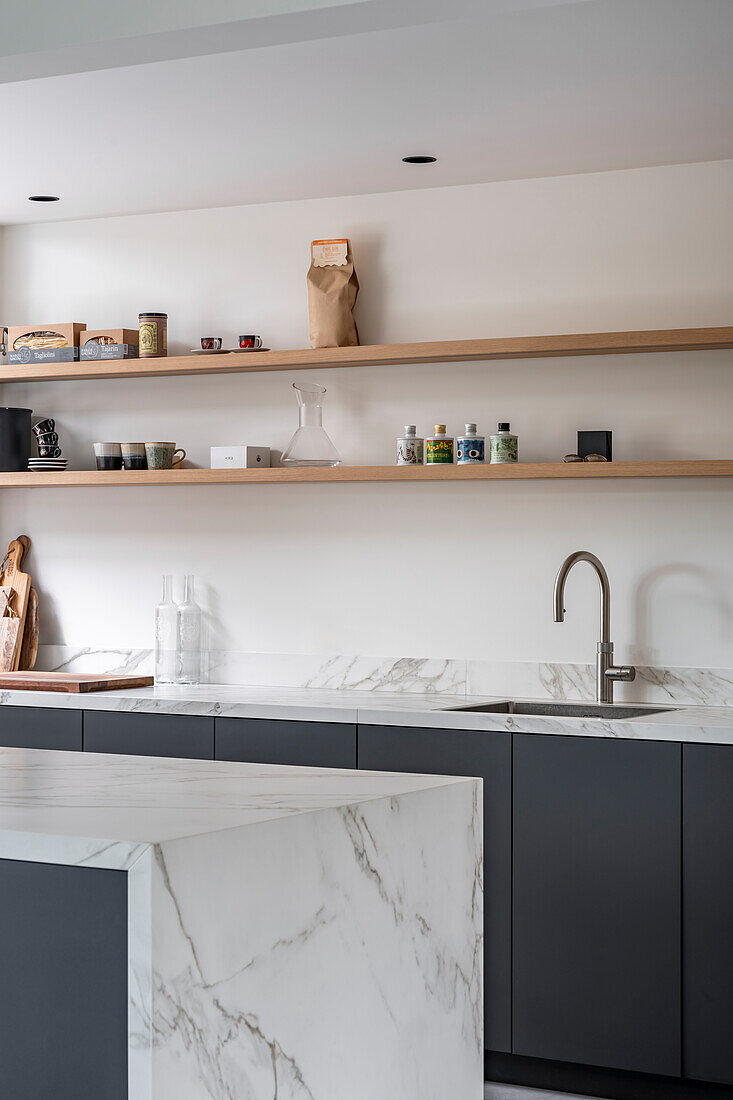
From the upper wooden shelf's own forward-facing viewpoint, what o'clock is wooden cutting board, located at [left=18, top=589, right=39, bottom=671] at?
The wooden cutting board is roughly at 4 o'clock from the upper wooden shelf.

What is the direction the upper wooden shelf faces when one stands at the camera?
facing the viewer

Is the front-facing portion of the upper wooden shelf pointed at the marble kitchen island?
yes

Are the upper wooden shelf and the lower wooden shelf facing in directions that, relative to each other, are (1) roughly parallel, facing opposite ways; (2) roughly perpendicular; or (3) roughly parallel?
roughly parallel

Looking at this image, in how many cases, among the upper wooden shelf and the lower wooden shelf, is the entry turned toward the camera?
2

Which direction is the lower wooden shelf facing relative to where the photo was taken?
toward the camera

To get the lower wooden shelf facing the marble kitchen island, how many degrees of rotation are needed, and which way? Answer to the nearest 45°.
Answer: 0° — it already faces it
